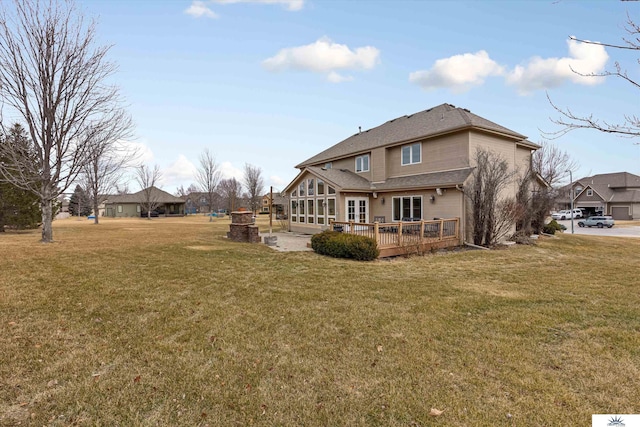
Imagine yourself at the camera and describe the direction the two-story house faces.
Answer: facing away from the viewer and to the right of the viewer

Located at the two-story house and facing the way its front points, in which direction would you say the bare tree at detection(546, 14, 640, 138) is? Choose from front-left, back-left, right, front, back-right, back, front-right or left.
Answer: back-right

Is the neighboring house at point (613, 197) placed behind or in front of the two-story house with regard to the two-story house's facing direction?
in front

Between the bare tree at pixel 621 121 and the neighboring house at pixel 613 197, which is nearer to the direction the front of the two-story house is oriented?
the neighboring house

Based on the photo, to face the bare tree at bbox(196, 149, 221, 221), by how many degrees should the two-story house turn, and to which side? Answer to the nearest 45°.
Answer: approximately 90° to its left

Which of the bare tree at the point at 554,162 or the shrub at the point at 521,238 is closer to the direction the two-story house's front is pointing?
the bare tree

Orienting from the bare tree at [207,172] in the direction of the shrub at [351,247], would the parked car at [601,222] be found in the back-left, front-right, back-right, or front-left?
front-left
